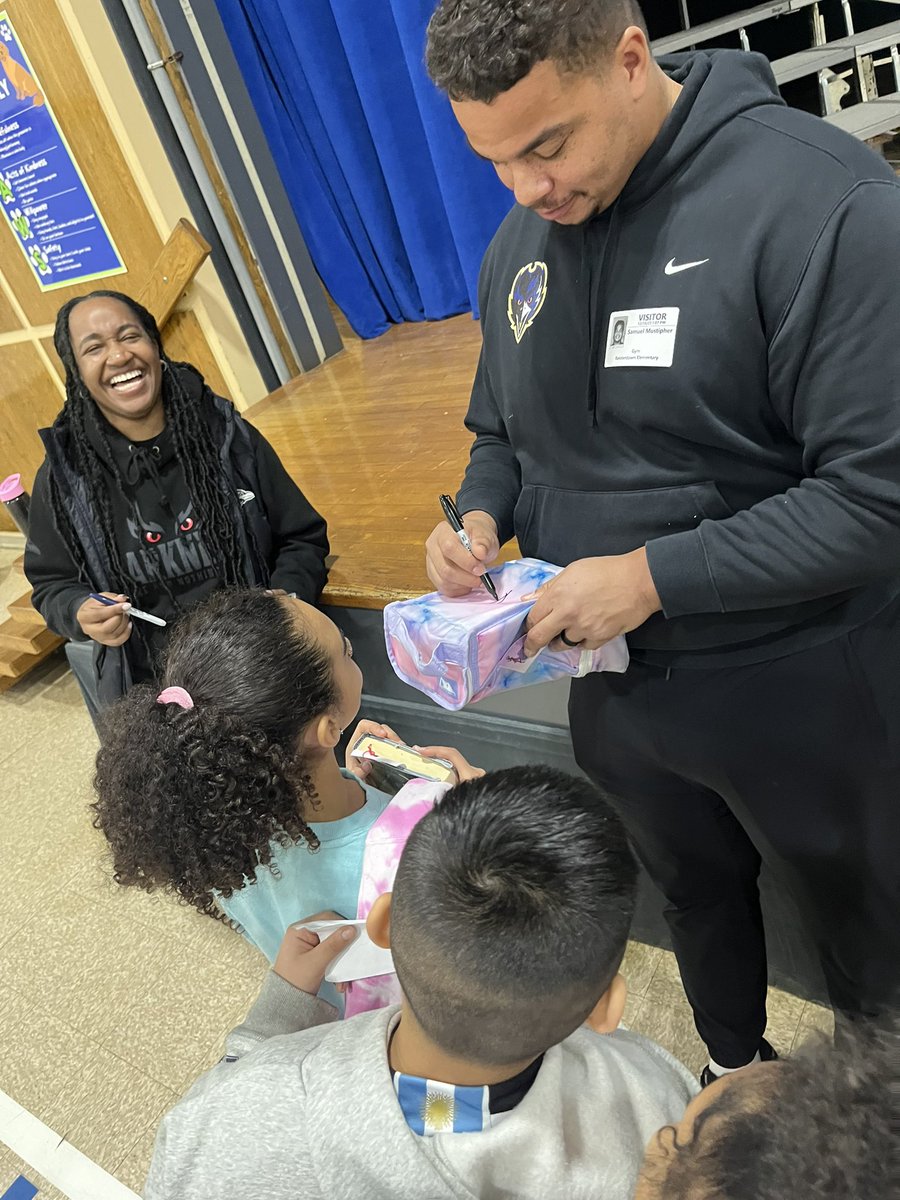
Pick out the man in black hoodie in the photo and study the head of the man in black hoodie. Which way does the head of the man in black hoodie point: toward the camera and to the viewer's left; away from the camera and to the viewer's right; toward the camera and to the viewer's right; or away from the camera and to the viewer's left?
toward the camera and to the viewer's left

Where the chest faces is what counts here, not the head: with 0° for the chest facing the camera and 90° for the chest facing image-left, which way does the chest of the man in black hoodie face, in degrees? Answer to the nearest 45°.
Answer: approximately 45°

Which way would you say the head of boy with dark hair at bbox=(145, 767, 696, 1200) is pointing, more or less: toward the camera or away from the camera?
away from the camera

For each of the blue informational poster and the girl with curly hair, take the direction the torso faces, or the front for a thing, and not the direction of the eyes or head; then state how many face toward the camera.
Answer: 1

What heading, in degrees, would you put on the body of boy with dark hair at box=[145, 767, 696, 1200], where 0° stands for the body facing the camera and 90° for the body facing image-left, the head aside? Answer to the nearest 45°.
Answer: approximately 180°

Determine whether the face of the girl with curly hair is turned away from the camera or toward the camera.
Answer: away from the camera

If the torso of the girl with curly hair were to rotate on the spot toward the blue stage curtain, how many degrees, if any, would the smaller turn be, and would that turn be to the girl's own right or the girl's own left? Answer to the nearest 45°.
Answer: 0° — they already face it

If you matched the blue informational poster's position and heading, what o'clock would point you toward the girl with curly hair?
The girl with curly hair is roughly at 12 o'clock from the blue informational poster.

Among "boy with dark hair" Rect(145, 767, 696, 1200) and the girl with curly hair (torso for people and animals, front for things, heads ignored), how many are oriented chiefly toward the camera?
0

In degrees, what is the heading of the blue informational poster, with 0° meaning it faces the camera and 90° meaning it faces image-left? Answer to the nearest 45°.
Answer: approximately 0°

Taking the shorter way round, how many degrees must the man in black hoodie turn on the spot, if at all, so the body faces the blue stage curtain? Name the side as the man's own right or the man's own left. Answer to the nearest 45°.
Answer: approximately 135° to the man's own right
